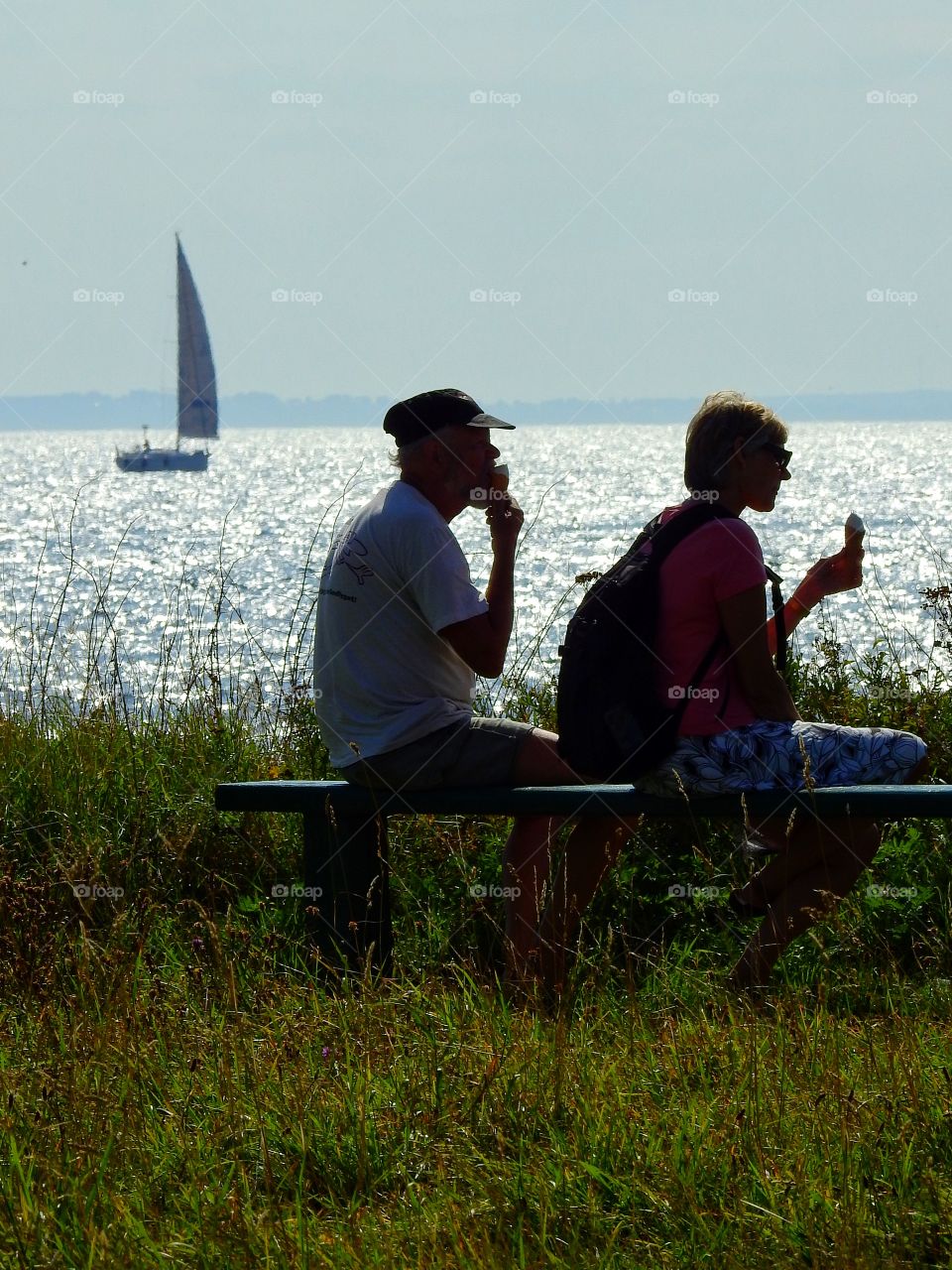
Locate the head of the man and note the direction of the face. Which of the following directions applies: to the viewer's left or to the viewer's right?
to the viewer's right

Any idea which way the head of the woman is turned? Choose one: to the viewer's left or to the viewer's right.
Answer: to the viewer's right

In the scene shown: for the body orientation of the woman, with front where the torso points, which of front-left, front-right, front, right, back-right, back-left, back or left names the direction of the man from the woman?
back

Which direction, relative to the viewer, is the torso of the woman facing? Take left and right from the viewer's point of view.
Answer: facing to the right of the viewer
